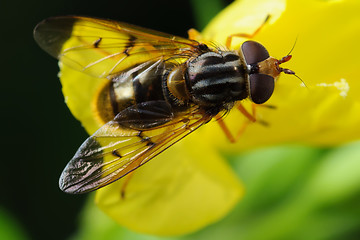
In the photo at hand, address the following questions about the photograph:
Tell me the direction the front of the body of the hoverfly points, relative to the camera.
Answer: to the viewer's right

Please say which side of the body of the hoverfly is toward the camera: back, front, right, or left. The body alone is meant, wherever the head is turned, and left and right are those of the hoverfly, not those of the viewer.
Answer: right
